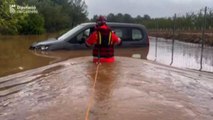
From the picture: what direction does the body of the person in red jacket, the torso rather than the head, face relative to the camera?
away from the camera

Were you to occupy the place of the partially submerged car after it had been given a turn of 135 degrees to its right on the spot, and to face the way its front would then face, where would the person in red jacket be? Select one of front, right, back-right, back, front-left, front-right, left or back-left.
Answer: back-right

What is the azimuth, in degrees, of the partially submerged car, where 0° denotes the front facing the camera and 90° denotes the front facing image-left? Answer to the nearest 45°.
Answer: approximately 90°
